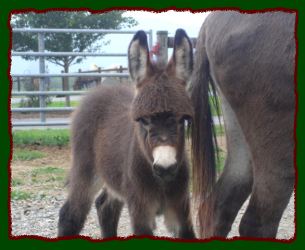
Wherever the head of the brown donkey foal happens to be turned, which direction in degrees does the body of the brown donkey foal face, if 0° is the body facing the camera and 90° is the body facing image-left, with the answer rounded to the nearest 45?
approximately 315°

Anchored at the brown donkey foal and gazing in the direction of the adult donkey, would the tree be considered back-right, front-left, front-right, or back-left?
back-left

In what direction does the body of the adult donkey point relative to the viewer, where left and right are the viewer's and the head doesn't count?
facing to the right of the viewer

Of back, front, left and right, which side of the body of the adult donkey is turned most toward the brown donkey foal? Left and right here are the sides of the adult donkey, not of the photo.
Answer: back

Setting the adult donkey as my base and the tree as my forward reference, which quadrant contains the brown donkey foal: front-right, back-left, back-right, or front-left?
front-left

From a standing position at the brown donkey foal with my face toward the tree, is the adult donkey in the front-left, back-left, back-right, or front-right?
back-right

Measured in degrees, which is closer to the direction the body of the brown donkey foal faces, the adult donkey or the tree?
the adult donkey
